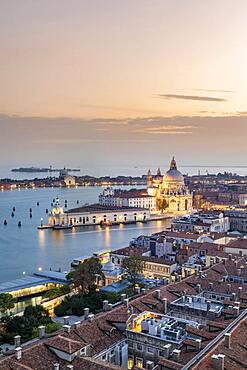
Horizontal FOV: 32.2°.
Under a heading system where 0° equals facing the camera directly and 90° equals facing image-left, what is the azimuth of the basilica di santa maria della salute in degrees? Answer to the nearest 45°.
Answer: approximately 315°

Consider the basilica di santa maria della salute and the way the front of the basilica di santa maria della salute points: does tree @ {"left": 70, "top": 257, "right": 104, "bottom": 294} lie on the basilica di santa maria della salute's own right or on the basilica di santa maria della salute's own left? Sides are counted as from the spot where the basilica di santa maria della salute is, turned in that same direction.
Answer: on the basilica di santa maria della salute's own right

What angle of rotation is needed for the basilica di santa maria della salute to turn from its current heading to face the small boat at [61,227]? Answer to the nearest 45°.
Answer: approximately 90° to its right

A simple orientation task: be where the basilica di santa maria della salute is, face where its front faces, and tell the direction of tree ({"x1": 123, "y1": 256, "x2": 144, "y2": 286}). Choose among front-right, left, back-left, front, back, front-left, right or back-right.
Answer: front-right

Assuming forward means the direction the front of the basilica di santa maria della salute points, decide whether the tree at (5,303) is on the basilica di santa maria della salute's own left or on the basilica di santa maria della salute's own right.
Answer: on the basilica di santa maria della salute's own right

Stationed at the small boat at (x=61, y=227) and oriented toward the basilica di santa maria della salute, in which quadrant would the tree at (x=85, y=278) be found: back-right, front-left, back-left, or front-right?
back-right
